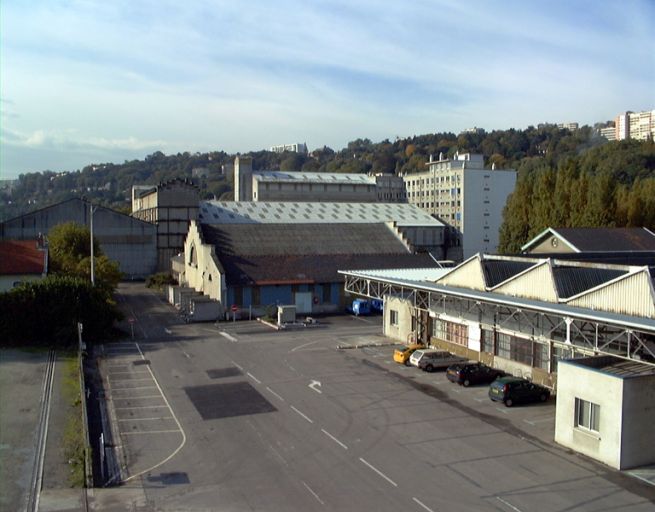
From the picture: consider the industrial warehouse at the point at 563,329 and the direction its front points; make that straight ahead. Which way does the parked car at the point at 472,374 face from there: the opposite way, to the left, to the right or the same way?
the opposite way

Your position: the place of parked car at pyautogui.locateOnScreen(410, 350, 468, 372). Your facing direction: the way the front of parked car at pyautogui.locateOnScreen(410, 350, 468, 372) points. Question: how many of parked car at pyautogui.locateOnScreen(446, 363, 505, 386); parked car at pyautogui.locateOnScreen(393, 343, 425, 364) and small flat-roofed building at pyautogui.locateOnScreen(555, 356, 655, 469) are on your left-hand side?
1

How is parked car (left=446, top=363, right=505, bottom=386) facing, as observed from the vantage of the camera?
facing away from the viewer and to the right of the viewer

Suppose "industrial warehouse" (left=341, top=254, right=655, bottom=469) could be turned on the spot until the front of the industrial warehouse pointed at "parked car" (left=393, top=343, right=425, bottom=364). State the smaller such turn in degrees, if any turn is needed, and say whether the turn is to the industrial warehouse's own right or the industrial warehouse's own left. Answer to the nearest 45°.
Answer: approximately 90° to the industrial warehouse's own right

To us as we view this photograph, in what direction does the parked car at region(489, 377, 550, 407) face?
facing away from the viewer and to the right of the viewer

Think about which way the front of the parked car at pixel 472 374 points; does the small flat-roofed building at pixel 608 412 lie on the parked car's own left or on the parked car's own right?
on the parked car's own right

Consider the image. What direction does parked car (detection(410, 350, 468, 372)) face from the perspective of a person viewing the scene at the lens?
facing away from the viewer and to the right of the viewer

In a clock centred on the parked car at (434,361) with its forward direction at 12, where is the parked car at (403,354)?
the parked car at (403,354) is roughly at 9 o'clock from the parked car at (434,361).

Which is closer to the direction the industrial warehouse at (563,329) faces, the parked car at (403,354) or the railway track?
the railway track
